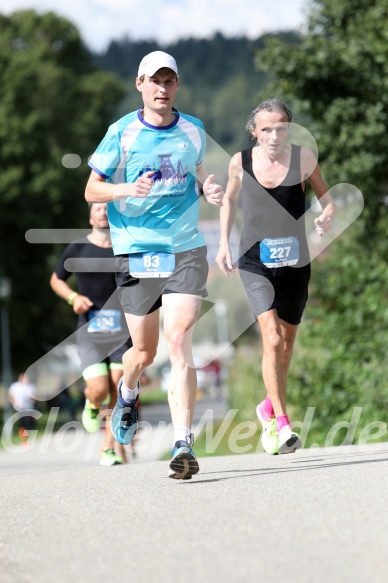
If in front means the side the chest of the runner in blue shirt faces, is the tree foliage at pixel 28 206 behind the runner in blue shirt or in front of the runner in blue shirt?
behind

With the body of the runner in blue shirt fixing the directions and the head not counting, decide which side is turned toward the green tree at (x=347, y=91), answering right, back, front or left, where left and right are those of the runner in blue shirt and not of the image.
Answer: back

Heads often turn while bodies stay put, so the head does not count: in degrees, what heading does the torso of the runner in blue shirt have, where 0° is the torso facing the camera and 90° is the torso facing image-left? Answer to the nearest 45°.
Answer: approximately 0°
